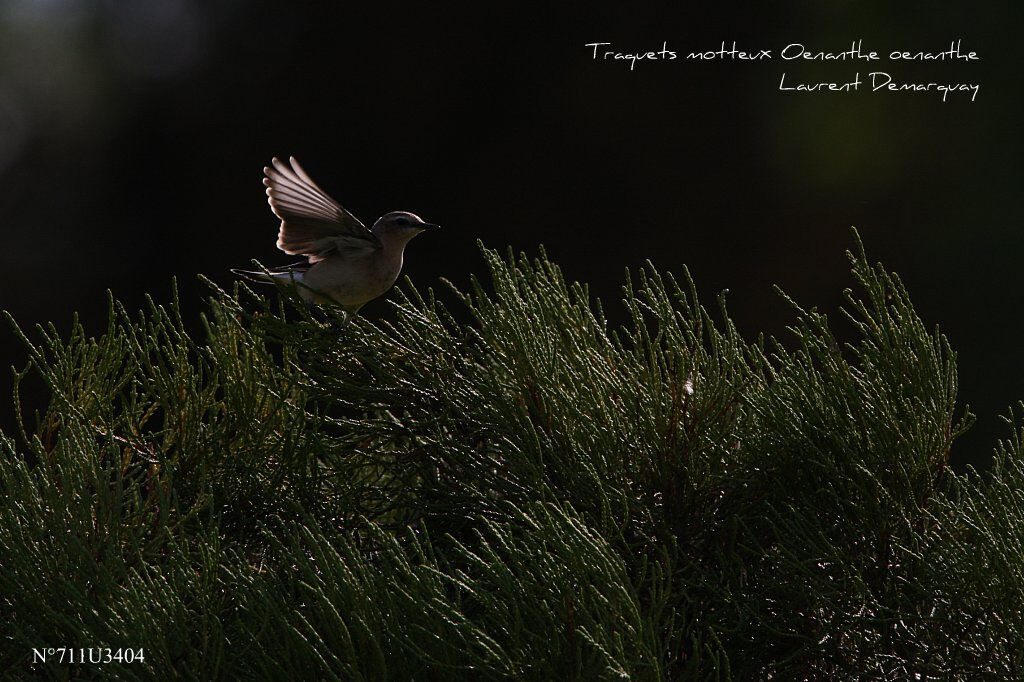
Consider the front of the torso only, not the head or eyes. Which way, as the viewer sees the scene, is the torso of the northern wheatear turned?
to the viewer's right
